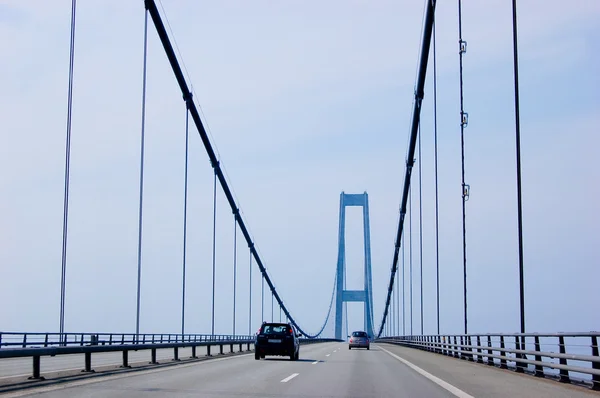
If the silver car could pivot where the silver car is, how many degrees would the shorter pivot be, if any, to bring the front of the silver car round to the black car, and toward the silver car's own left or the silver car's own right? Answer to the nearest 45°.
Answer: approximately 180°

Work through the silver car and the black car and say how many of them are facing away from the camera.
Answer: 2

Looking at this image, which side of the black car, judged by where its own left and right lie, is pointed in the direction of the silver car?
front

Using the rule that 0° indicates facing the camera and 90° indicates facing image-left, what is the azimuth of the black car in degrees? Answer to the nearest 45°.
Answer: approximately 180°

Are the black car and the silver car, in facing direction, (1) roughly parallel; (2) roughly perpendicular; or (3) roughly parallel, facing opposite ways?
roughly parallel

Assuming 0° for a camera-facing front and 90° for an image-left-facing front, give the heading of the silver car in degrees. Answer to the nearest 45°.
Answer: approximately 180°
